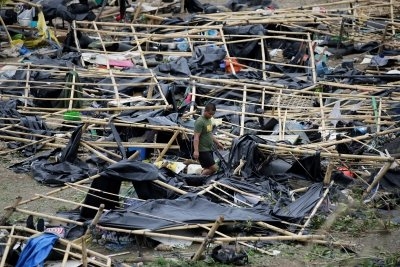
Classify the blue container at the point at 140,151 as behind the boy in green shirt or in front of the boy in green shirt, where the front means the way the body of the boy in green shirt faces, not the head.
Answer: behind

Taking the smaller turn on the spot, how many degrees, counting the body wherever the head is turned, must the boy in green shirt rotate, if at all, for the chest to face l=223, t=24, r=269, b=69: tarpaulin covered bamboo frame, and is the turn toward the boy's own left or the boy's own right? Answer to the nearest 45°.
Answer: approximately 135° to the boy's own left

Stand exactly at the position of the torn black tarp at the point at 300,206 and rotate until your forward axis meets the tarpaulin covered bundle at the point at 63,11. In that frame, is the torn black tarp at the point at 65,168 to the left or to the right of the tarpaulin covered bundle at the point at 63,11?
left

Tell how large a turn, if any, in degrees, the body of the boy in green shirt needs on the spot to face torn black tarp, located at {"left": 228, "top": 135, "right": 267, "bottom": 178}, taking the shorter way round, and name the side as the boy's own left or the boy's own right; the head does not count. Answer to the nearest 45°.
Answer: approximately 45° to the boy's own left

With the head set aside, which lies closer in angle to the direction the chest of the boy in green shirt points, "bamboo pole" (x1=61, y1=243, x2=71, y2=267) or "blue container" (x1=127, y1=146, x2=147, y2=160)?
the bamboo pole

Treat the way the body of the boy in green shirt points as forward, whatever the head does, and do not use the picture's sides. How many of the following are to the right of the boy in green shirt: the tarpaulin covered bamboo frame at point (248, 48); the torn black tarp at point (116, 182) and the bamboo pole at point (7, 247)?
2

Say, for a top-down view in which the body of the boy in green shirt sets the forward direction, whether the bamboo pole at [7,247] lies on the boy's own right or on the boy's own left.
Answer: on the boy's own right

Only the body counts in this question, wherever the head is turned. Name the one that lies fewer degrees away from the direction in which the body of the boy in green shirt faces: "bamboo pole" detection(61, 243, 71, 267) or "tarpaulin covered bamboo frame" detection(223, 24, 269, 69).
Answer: the bamboo pole

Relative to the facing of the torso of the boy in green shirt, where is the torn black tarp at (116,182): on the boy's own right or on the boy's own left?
on the boy's own right
